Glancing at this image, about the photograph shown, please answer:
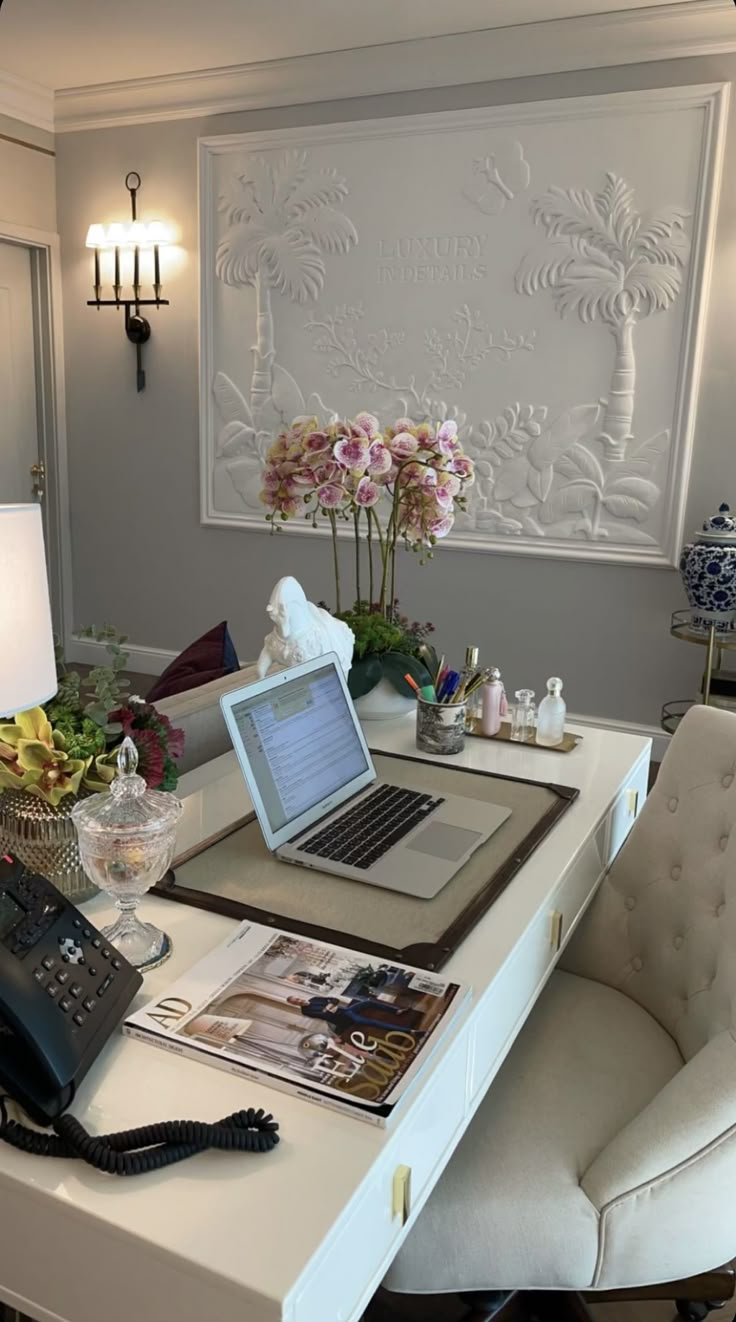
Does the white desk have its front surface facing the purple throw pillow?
no

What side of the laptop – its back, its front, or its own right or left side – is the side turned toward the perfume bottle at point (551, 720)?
left

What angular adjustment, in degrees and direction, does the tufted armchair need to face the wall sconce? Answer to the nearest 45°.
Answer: approximately 90° to its right

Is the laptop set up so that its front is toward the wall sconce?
no

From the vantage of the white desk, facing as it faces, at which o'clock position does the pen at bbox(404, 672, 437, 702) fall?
The pen is roughly at 8 o'clock from the white desk.

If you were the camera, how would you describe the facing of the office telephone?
facing the viewer and to the right of the viewer

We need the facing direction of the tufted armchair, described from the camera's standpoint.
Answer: facing the viewer and to the left of the viewer

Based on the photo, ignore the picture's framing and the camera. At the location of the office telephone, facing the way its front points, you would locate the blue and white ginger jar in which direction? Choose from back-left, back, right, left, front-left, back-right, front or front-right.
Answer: left

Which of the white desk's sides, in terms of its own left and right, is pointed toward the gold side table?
left

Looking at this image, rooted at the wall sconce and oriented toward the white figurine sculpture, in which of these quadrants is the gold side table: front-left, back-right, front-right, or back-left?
front-left

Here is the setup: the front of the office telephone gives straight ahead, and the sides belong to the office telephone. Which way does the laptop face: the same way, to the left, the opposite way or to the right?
the same way

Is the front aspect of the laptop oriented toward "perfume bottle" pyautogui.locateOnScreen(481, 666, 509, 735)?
no

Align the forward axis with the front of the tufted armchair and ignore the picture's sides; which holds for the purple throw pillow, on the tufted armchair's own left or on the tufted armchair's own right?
on the tufted armchair's own right

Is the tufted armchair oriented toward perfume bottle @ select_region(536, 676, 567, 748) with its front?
no

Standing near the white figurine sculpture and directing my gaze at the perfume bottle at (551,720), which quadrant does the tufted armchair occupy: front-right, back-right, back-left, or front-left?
front-right

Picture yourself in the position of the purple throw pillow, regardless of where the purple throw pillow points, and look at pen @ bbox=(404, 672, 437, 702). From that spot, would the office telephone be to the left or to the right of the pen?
right
